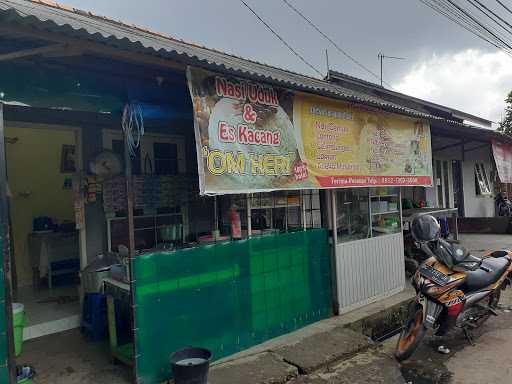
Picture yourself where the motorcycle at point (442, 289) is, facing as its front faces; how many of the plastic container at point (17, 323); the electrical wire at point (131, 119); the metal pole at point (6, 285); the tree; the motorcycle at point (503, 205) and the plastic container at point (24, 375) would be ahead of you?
4

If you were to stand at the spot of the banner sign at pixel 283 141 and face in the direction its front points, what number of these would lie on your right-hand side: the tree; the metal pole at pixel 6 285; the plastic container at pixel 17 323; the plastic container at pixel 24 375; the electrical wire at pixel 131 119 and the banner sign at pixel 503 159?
4

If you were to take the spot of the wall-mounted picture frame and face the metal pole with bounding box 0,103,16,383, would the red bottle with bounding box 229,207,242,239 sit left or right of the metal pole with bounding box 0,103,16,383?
left

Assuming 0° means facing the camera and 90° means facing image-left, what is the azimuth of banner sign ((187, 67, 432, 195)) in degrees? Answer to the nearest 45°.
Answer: approximately 315°

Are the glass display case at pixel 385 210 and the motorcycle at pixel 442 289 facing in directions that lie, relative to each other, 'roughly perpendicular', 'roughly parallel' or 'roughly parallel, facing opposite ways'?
roughly perpendicular

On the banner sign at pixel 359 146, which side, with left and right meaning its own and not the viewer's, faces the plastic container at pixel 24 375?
right

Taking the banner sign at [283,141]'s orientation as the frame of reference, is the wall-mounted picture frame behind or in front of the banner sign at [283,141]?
behind

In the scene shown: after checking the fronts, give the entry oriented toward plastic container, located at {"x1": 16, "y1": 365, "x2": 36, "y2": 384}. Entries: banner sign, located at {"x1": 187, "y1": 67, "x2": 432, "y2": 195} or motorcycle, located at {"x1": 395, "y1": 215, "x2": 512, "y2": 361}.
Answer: the motorcycle

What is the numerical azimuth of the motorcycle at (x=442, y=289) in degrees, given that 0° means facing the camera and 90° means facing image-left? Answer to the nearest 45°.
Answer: approximately 45°
